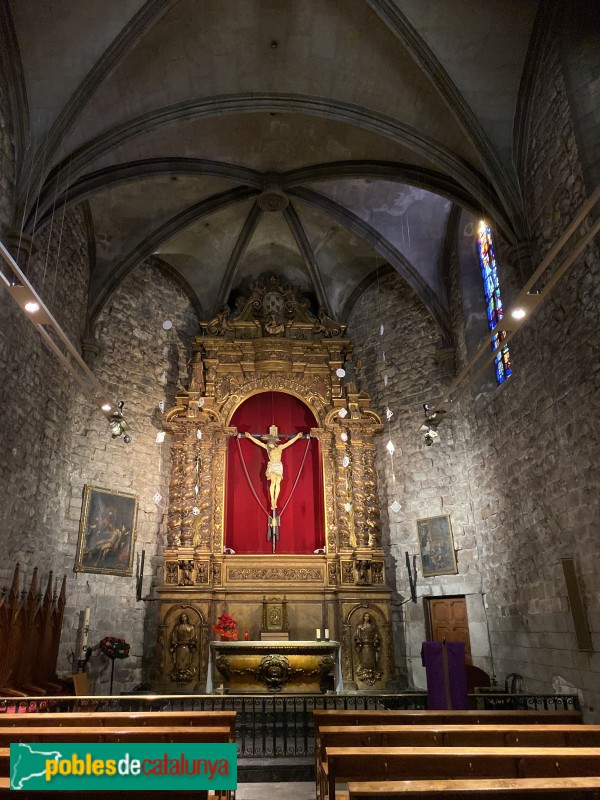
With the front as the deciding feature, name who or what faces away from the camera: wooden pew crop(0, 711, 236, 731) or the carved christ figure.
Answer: the wooden pew

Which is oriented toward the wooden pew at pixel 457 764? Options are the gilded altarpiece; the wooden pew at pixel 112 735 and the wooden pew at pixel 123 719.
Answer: the gilded altarpiece

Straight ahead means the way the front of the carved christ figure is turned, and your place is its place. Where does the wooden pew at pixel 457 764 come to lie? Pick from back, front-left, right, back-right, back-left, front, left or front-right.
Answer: front

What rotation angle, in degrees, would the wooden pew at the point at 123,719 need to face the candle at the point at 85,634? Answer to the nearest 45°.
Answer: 0° — it already faces it

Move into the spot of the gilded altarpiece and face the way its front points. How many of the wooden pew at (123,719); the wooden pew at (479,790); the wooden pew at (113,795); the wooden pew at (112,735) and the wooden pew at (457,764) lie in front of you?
5

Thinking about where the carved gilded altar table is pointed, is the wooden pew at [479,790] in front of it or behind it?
in front

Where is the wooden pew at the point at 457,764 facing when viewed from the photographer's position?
facing away from the viewer

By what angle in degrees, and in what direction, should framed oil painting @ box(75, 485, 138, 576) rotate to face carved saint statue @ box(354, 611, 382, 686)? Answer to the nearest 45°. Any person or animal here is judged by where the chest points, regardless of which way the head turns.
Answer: approximately 45° to its left

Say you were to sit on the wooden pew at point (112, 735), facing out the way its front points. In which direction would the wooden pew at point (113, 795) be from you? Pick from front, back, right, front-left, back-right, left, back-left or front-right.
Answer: back

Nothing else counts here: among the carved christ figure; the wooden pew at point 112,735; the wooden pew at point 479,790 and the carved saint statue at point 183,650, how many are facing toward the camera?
2

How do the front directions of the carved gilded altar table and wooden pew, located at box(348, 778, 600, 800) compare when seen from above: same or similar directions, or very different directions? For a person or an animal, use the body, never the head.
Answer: very different directions

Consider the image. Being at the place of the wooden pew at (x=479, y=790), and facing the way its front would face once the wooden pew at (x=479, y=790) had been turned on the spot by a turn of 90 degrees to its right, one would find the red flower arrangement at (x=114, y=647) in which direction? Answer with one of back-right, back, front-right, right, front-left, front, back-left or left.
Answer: back-left

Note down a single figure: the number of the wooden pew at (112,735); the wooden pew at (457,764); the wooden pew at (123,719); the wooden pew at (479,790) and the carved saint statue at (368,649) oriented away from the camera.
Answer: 4

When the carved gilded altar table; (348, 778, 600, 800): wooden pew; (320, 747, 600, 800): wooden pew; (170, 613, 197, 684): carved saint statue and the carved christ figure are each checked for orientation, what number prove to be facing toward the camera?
3

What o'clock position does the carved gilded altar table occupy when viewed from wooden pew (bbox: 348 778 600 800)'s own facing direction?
The carved gilded altar table is roughly at 11 o'clock from the wooden pew.

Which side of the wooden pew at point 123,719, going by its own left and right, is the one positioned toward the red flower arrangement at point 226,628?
front

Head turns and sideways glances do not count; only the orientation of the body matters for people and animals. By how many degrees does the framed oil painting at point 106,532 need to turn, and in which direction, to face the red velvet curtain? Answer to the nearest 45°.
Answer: approximately 45° to its left

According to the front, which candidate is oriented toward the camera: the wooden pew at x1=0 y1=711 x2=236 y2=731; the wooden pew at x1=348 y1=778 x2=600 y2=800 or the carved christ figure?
the carved christ figure

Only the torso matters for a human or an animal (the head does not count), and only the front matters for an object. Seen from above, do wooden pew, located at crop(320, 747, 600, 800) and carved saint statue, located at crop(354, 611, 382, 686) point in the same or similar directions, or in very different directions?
very different directions

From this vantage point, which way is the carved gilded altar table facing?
toward the camera

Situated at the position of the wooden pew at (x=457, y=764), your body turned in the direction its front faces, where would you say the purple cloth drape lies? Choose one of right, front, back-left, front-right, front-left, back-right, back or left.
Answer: front

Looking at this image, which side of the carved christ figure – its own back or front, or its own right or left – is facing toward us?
front

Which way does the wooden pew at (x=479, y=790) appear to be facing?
away from the camera

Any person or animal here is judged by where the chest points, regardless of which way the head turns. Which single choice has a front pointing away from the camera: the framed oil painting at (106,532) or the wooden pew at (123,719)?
the wooden pew

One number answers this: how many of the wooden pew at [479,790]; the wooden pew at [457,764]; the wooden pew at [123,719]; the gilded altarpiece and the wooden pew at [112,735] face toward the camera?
1
